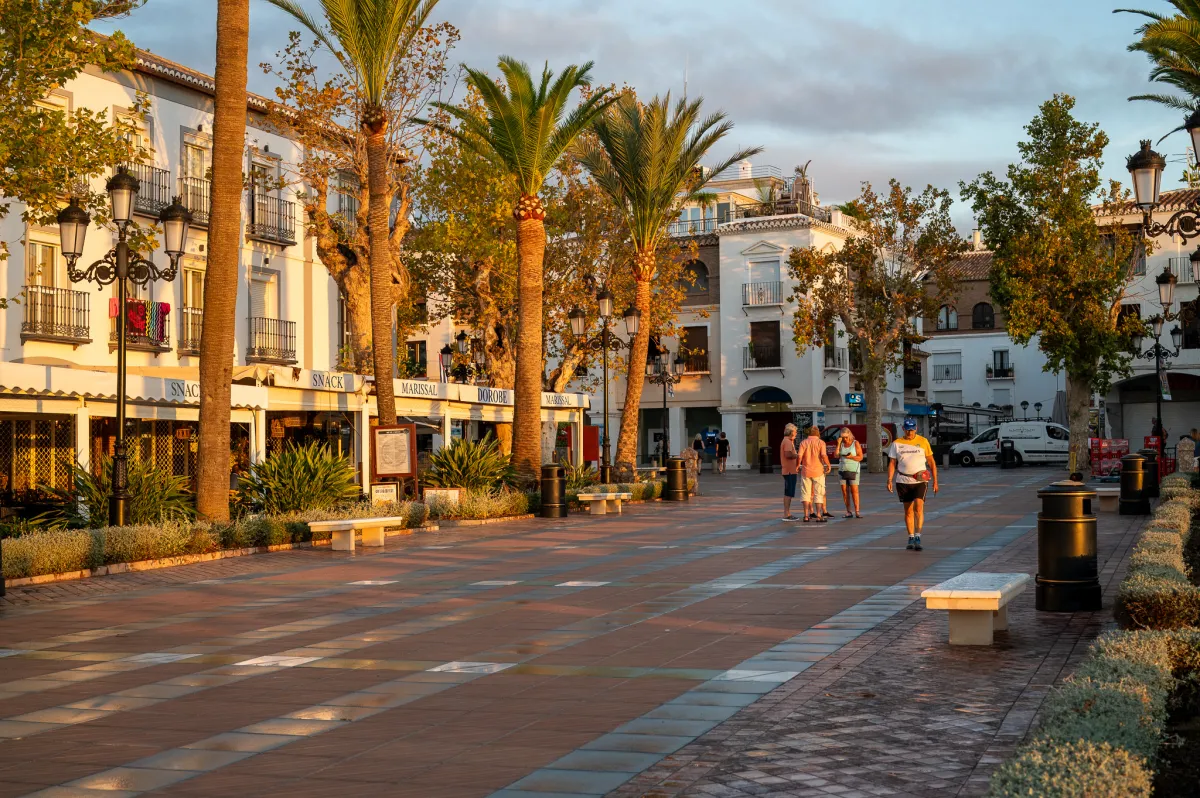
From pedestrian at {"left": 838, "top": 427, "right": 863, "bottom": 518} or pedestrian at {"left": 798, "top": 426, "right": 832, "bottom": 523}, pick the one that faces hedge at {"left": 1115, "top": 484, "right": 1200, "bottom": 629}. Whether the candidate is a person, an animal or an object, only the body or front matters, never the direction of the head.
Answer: pedestrian at {"left": 838, "top": 427, "right": 863, "bottom": 518}

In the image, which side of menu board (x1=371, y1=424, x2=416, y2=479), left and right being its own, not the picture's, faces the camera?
front

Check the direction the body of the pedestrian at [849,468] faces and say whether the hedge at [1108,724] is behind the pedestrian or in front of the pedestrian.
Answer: in front

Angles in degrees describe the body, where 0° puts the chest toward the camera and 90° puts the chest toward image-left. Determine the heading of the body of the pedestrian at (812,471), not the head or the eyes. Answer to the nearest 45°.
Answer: approximately 180°

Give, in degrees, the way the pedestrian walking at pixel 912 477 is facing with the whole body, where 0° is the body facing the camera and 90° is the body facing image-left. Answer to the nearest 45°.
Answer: approximately 0°

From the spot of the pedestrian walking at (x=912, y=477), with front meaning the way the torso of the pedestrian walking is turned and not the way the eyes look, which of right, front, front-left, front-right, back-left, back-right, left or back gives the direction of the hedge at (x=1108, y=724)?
front

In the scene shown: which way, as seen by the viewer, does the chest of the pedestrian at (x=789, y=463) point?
to the viewer's right

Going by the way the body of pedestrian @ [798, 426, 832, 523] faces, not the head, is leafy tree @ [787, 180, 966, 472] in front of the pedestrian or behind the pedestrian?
in front

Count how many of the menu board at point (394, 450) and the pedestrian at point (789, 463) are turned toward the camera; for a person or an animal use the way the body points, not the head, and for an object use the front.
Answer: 1

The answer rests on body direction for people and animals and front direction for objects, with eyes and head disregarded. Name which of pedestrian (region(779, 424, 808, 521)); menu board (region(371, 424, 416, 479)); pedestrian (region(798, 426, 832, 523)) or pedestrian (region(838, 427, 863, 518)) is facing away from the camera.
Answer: pedestrian (region(798, 426, 832, 523))

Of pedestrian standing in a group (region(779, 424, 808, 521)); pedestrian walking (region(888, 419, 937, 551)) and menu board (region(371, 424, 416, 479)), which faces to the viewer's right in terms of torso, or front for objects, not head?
pedestrian standing in a group (region(779, 424, 808, 521))

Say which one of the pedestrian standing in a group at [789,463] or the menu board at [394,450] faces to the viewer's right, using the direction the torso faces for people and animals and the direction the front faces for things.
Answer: the pedestrian standing in a group

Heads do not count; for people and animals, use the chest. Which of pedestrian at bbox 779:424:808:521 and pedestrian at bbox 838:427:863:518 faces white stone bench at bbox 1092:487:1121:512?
pedestrian at bbox 779:424:808:521

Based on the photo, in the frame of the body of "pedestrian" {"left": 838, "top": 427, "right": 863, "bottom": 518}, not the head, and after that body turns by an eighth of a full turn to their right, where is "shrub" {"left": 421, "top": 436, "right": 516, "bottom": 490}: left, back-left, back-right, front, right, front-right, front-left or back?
front-right

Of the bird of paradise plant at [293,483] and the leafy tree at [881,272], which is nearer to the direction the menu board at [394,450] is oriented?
the bird of paradise plant

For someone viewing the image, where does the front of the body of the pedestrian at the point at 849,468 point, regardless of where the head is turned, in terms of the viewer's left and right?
facing the viewer
